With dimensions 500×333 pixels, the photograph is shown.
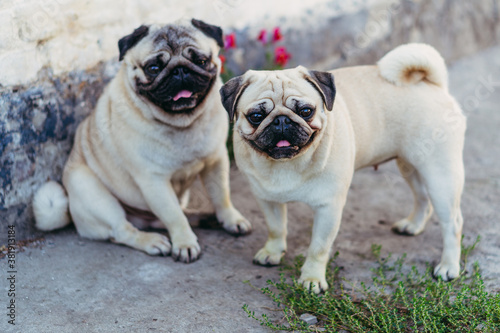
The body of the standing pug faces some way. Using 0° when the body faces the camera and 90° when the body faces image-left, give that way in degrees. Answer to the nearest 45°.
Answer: approximately 45°

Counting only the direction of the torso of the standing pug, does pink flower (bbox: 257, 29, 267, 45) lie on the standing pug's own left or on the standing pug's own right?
on the standing pug's own right

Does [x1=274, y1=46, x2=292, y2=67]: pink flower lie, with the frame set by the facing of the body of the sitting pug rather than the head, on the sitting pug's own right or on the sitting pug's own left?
on the sitting pug's own left

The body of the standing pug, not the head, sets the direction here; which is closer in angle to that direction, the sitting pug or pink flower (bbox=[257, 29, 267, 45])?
the sitting pug

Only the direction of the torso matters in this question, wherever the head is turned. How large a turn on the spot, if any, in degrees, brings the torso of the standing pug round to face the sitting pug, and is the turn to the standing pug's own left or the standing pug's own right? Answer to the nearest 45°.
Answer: approximately 45° to the standing pug's own right

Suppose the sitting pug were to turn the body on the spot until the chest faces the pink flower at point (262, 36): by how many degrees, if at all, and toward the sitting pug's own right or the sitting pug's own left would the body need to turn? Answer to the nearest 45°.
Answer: approximately 90° to the sitting pug's own left

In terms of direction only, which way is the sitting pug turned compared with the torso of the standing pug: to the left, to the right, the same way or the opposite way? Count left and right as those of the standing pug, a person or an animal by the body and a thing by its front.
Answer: to the left
